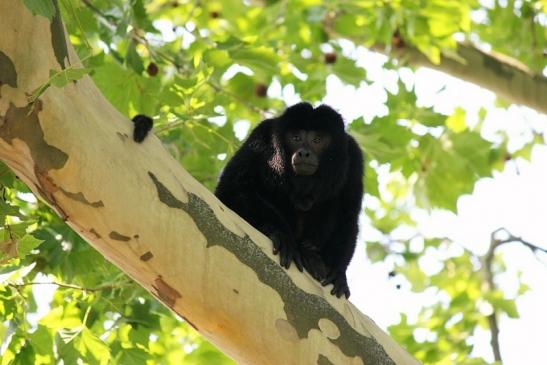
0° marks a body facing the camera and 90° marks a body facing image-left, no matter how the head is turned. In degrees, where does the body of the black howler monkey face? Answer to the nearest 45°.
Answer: approximately 0°

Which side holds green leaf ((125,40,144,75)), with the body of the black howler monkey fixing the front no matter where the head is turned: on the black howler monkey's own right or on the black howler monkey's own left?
on the black howler monkey's own right

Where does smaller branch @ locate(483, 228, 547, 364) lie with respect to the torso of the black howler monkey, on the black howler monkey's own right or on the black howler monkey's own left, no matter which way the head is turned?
on the black howler monkey's own left

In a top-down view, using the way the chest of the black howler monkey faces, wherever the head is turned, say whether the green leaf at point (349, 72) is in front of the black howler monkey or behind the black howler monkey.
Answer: behind

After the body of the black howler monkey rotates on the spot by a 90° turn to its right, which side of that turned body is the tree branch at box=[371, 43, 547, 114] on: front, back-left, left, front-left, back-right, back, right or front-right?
back-right

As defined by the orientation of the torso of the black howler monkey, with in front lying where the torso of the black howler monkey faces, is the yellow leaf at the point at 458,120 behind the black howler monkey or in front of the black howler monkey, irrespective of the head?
behind

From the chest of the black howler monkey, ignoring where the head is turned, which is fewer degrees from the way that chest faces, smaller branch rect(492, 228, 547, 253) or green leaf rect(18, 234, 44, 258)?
the green leaf
